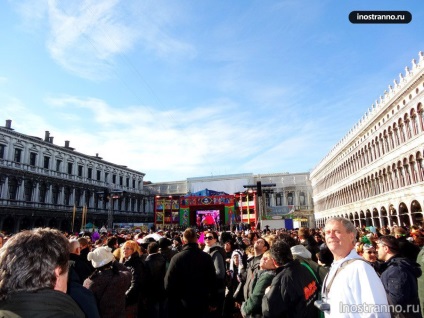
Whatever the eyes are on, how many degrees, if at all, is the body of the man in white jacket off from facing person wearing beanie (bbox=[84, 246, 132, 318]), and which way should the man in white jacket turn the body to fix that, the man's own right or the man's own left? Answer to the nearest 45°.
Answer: approximately 45° to the man's own right

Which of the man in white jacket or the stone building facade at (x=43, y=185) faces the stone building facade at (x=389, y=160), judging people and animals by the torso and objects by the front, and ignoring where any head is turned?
the stone building facade at (x=43, y=185)

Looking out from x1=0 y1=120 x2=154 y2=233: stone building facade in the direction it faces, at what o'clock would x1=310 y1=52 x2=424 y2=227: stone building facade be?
x1=310 y1=52 x2=424 y2=227: stone building facade is roughly at 12 o'clock from x1=0 y1=120 x2=154 y2=233: stone building facade.

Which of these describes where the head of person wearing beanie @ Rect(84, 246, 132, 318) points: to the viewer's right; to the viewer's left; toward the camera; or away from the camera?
away from the camera

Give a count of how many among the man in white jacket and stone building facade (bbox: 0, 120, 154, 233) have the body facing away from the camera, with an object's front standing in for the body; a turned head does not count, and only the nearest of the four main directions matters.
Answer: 0

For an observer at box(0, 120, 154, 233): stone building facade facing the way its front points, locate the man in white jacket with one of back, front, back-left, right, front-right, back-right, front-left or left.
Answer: front-right

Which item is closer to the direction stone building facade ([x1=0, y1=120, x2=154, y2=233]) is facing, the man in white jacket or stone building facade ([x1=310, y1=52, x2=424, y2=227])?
the stone building facade

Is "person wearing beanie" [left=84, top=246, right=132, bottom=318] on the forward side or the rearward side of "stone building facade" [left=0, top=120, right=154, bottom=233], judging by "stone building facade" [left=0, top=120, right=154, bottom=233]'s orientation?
on the forward side

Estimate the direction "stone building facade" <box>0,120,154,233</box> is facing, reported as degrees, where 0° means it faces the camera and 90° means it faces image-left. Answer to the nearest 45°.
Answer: approximately 315°

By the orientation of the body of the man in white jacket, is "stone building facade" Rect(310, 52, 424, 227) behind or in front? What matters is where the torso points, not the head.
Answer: behind
